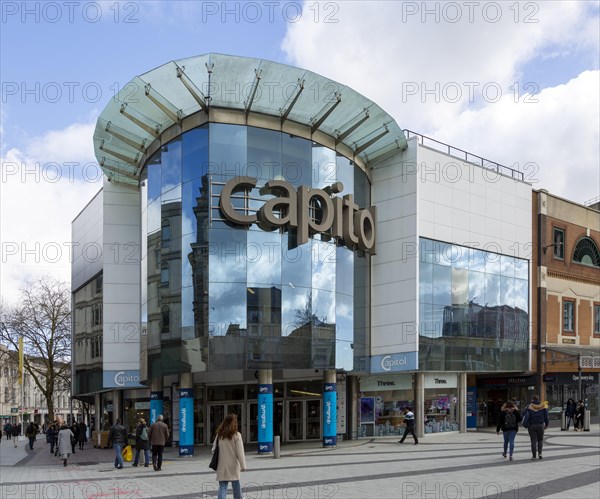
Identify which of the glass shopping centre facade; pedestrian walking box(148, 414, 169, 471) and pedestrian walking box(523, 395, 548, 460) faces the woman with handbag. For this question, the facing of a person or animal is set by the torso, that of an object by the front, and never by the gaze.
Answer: the glass shopping centre facade

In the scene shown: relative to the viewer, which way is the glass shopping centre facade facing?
toward the camera

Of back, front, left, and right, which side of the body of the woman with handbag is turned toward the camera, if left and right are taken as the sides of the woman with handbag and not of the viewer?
back

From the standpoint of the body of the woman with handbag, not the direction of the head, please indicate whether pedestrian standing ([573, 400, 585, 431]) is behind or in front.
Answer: in front

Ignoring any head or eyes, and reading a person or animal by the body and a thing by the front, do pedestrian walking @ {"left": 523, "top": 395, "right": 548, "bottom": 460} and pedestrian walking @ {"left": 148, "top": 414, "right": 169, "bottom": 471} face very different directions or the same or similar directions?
same or similar directions

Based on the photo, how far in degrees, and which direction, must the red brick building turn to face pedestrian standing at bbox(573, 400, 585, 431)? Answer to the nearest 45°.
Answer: approximately 45° to its right

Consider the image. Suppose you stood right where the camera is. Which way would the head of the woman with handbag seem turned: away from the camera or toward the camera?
away from the camera

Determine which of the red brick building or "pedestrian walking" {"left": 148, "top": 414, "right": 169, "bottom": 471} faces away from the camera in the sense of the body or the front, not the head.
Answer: the pedestrian walking

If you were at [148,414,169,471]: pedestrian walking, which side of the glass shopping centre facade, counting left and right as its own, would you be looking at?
front

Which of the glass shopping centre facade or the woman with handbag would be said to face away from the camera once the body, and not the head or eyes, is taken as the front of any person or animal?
the woman with handbag
